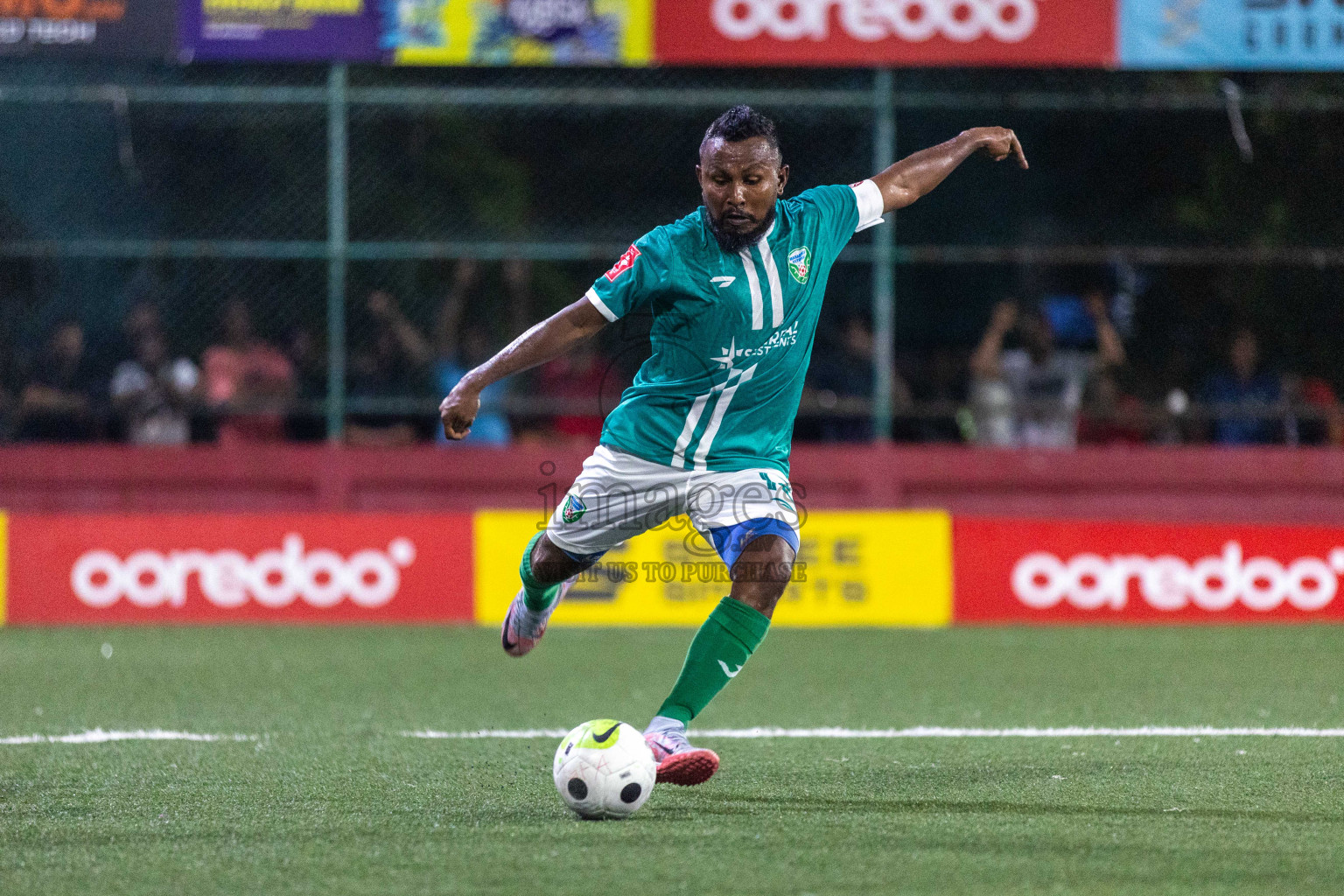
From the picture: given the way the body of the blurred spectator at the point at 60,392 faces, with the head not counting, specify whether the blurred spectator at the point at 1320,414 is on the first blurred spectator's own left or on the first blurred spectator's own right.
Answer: on the first blurred spectator's own left

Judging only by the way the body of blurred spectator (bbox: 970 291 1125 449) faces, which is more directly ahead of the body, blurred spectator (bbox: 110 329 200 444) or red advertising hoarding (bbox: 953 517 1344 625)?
the red advertising hoarding

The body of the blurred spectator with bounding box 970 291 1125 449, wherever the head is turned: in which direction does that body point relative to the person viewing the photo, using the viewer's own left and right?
facing the viewer

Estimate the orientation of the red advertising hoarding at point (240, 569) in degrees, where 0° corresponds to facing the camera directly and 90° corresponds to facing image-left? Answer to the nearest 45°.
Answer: approximately 0°

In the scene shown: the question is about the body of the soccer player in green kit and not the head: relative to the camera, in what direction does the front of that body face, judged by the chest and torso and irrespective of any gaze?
toward the camera

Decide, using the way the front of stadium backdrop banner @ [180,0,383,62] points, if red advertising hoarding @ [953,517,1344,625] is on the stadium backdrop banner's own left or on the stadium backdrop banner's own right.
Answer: on the stadium backdrop banner's own left

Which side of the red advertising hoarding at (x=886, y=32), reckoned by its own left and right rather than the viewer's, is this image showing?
front

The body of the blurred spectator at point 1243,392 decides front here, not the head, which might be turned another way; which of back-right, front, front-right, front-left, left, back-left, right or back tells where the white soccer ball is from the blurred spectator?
front

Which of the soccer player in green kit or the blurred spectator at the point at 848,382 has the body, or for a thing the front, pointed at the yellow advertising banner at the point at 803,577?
the blurred spectator

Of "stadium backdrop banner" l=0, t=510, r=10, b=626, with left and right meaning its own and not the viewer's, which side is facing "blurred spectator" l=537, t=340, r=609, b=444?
left

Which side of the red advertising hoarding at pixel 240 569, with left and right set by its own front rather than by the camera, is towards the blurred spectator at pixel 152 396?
back
